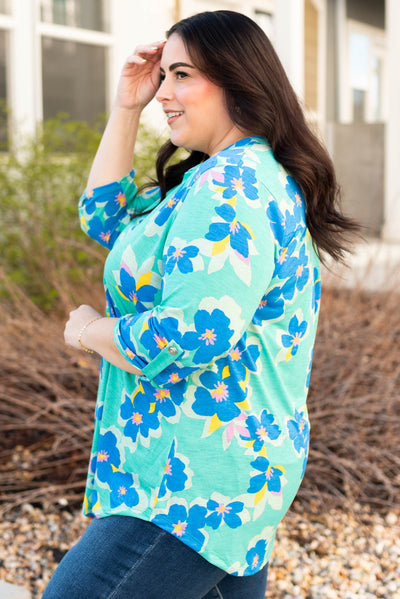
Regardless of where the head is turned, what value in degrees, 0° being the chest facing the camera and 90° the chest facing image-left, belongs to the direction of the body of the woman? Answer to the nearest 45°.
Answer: approximately 90°

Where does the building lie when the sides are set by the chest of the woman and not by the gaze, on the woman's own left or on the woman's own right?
on the woman's own right

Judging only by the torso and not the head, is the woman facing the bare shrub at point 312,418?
no

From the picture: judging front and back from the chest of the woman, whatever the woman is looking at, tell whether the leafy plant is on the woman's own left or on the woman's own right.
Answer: on the woman's own right

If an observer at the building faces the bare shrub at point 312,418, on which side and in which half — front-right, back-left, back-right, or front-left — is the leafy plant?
front-right

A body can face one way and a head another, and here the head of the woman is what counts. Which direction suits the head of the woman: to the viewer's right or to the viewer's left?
to the viewer's left
